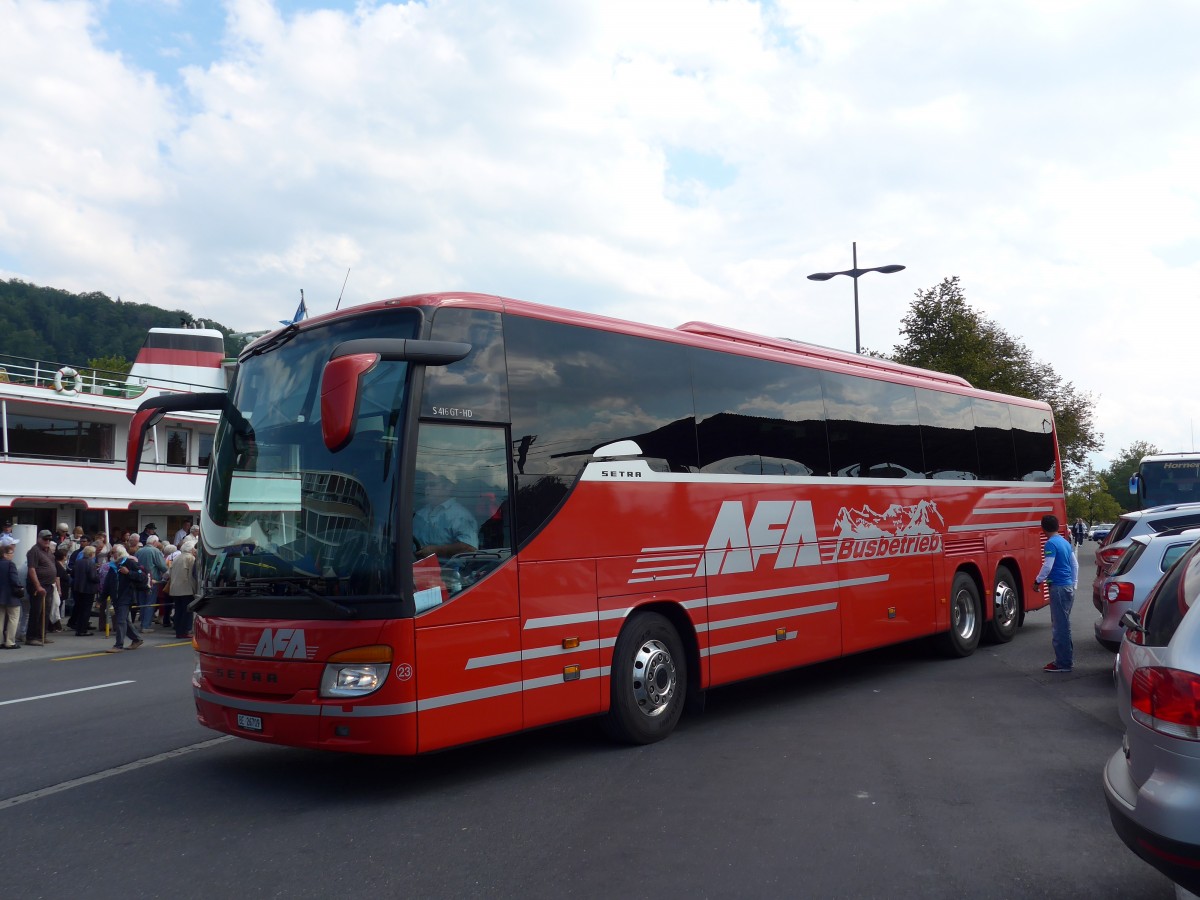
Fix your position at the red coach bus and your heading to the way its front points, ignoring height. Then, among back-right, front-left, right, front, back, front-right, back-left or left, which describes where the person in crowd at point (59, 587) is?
right

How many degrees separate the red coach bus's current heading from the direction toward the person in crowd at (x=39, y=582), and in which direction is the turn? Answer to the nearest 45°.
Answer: approximately 90° to its right

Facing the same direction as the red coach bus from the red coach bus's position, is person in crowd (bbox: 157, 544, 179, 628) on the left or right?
on its right

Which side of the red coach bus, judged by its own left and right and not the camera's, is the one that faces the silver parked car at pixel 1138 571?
back

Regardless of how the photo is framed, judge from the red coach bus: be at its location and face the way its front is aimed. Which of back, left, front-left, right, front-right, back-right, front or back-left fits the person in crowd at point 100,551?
right

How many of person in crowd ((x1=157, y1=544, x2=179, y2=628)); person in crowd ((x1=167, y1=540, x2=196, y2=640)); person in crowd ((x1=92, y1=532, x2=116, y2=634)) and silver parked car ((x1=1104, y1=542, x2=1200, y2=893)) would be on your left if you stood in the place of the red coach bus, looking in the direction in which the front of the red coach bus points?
1

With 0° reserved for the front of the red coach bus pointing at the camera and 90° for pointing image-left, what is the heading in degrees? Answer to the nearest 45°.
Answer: approximately 45°

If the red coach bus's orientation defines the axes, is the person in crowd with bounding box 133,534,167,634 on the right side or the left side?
on its right

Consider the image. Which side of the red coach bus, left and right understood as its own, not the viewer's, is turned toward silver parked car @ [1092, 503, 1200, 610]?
back

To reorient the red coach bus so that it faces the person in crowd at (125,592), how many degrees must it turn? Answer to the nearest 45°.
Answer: approximately 90° to its right

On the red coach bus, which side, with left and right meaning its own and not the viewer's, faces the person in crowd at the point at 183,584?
right

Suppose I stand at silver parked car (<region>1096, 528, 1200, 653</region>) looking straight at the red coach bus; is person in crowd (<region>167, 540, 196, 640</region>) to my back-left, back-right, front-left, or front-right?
front-right

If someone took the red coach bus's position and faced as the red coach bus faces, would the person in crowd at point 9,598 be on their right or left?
on their right

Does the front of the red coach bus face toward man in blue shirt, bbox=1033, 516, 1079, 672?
no

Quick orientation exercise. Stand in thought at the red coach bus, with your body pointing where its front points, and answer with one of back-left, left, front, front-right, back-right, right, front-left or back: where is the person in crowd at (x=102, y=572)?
right

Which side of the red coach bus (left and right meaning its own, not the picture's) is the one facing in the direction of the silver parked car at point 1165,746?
left
